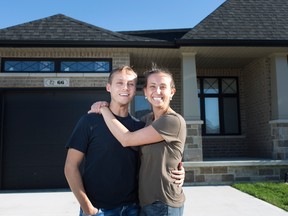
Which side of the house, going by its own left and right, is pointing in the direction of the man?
front

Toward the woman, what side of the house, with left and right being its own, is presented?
front

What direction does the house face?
toward the camera
